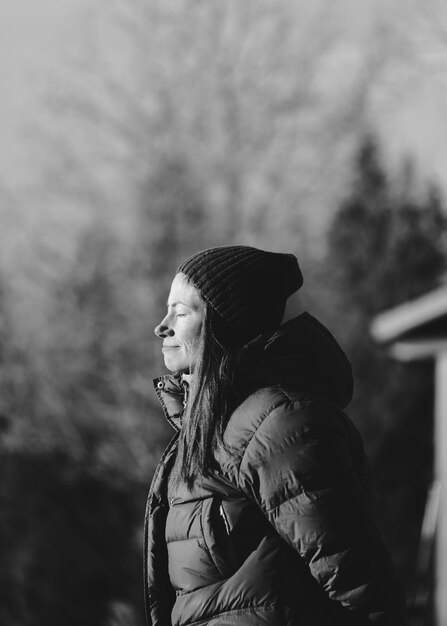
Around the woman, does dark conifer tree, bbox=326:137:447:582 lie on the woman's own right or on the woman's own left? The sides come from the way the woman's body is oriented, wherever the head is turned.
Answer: on the woman's own right

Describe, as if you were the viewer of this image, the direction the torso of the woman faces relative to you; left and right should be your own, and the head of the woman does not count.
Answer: facing to the left of the viewer

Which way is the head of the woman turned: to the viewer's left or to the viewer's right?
to the viewer's left
